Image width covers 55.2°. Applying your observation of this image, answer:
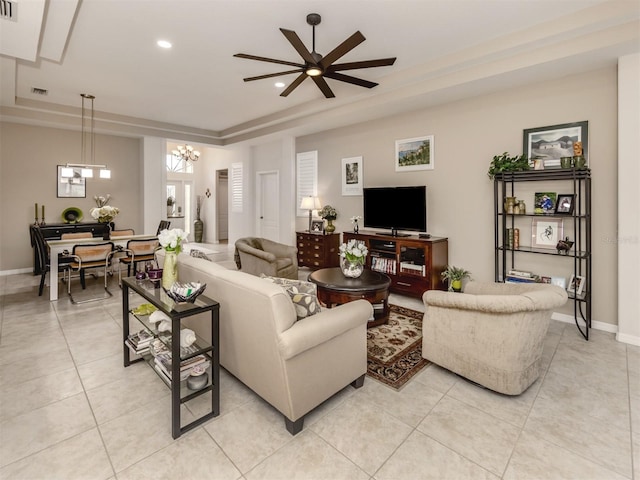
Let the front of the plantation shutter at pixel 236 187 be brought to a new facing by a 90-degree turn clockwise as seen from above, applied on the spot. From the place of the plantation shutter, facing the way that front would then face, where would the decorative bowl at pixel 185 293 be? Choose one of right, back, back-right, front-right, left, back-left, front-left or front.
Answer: left

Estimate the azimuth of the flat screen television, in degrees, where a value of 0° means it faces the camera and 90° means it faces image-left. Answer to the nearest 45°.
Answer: approximately 45°

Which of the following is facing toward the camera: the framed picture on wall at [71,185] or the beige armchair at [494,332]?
the framed picture on wall

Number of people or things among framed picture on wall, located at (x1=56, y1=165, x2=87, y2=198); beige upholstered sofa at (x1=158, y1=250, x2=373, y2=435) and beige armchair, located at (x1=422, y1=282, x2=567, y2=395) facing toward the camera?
1

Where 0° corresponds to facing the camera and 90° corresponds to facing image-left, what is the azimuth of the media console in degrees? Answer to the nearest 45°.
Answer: approximately 45°

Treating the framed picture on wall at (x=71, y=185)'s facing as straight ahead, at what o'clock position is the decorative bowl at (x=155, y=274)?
The decorative bowl is roughly at 12 o'clock from the framed picture on wall.

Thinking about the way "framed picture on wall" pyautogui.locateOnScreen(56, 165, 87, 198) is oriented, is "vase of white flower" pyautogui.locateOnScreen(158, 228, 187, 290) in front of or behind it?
in front

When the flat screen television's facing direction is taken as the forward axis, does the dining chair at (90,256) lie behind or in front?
in front

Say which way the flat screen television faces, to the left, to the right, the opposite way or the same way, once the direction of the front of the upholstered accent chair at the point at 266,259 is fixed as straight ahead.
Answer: to the right
